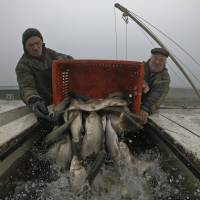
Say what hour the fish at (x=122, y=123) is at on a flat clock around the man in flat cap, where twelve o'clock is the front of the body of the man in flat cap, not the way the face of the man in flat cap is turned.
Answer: The fish is roughly at 11 o'clock from the man in flat cap.

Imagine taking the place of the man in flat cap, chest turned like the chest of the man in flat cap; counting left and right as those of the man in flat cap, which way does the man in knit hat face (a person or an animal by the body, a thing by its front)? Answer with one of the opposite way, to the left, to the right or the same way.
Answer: to the left

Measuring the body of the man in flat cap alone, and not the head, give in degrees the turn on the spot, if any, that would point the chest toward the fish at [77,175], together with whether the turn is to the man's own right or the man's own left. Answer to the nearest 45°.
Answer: approximately 45° to the man's own left

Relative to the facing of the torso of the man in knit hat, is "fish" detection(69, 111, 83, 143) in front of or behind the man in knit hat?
in front

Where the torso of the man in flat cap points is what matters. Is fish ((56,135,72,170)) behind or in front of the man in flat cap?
in front

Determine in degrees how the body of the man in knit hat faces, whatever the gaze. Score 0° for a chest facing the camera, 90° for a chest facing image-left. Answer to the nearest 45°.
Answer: approximately 315°

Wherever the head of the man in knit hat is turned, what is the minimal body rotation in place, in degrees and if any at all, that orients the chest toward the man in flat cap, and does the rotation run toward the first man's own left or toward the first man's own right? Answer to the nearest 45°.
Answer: approximately 45° to the first man's own left

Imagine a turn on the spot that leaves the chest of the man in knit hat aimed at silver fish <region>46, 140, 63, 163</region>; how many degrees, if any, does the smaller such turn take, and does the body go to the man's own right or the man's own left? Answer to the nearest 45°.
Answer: approximately 45° to the man's own right

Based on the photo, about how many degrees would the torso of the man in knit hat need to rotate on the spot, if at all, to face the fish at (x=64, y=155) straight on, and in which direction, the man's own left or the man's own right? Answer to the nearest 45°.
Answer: approximately 45° to the man's own right

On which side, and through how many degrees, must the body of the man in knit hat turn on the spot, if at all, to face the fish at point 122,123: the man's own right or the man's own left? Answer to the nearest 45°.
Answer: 0° — they already face it

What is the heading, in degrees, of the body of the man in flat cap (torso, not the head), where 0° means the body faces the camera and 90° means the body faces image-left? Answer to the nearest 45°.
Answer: approximately 45°

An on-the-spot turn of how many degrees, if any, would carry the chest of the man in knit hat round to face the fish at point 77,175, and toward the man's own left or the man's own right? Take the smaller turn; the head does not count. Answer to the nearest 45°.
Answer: approximately 45° to the man's own right
